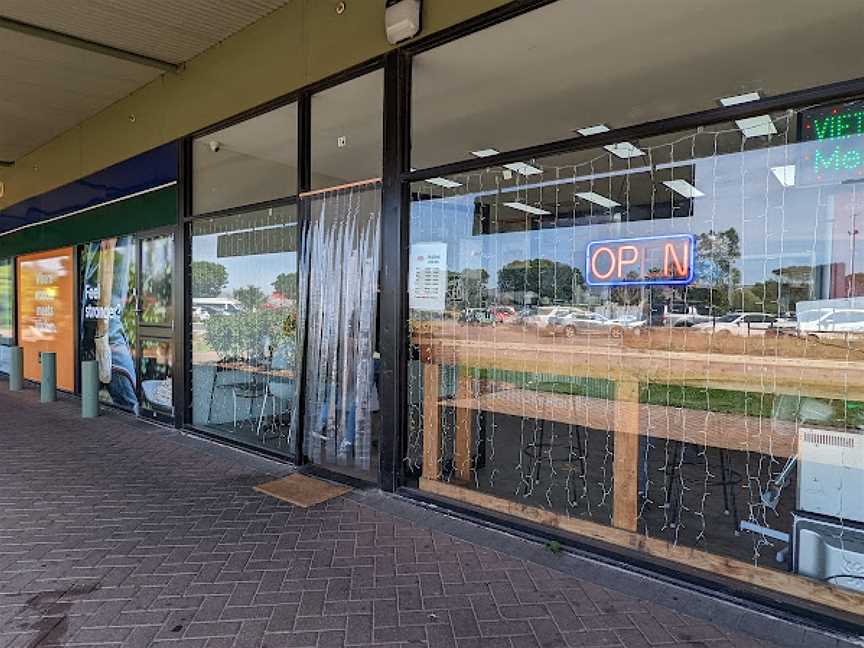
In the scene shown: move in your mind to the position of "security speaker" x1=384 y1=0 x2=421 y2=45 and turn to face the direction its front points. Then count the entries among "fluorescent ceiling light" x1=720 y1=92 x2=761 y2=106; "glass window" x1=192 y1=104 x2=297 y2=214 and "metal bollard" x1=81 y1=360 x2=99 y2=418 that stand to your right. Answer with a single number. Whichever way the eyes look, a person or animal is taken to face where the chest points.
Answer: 2

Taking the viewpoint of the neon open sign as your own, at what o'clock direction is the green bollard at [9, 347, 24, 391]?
The green bollard is roughly at 2 o'clock from the neon open sign.

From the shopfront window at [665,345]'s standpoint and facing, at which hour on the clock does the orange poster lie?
The orange poster is roughly at 2 o'clock from the shopfront window.

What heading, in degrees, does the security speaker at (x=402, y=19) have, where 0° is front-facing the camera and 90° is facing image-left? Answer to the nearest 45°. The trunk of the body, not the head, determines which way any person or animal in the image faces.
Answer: approximately 45°

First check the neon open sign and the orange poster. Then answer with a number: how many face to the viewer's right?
0

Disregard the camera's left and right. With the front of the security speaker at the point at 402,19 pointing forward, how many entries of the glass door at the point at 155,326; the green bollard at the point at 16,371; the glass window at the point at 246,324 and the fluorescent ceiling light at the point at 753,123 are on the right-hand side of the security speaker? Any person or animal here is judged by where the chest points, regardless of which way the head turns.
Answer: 3
